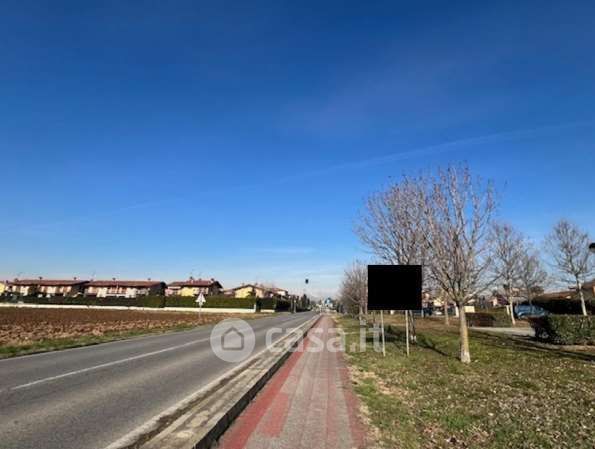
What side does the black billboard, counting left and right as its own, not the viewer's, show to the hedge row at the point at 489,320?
back

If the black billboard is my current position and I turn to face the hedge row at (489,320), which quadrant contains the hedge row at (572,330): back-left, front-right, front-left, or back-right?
front-right

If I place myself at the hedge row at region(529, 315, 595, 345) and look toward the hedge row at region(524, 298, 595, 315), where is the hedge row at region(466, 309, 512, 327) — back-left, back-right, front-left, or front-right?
front-left

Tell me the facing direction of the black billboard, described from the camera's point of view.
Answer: facing the viewer

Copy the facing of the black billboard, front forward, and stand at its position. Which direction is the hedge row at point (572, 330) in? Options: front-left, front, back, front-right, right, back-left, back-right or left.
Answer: back-left

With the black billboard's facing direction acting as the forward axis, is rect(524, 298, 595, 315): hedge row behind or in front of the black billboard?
behind

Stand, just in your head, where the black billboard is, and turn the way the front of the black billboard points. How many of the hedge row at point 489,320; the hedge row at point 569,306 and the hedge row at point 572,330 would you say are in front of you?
0
